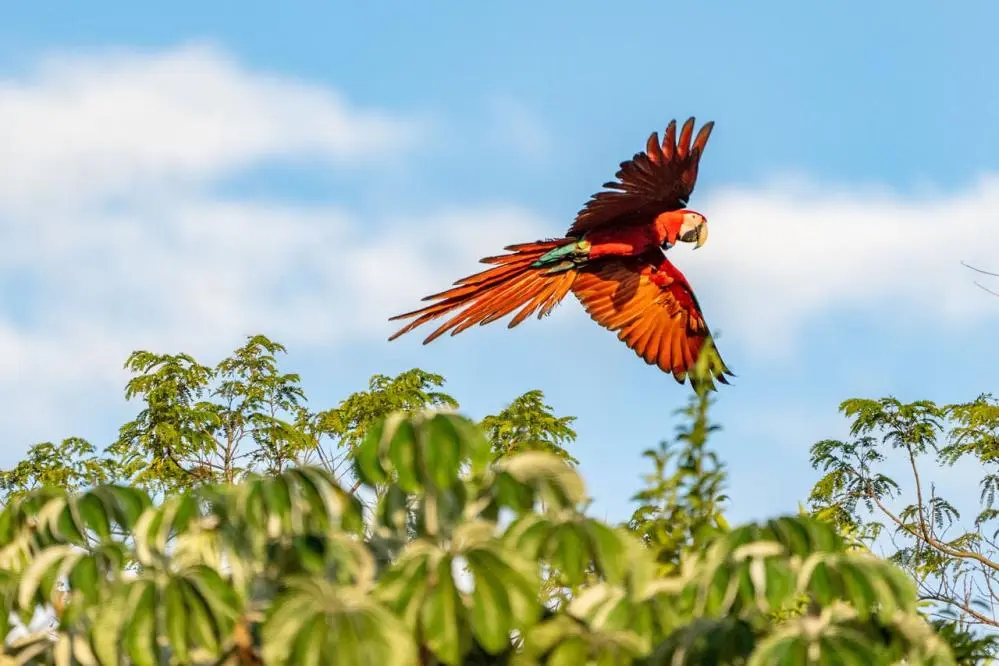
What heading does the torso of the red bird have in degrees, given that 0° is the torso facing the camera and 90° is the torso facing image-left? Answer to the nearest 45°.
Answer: approximately 270°
